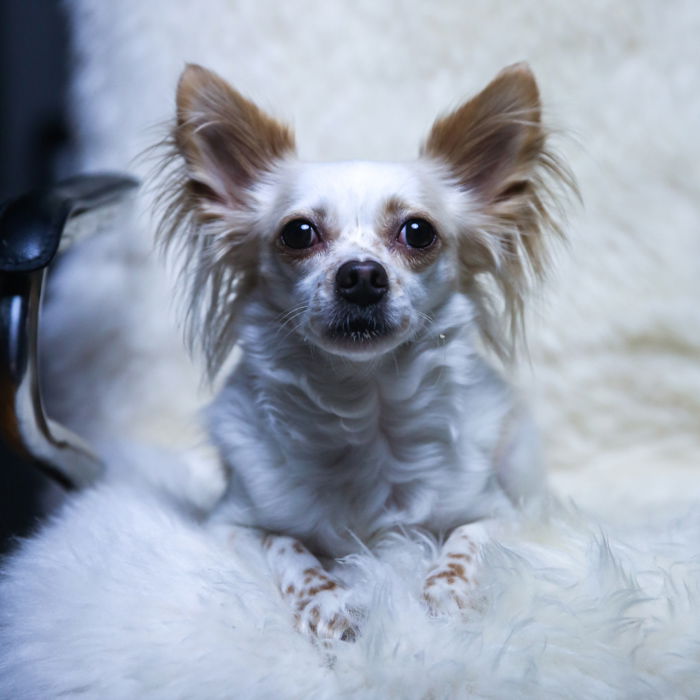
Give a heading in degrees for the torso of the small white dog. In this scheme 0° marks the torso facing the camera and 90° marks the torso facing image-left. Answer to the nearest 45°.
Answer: approximately 0°
